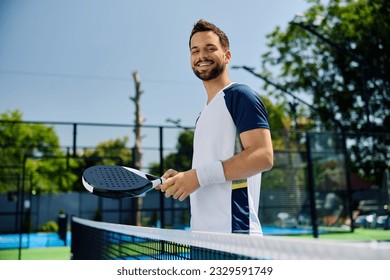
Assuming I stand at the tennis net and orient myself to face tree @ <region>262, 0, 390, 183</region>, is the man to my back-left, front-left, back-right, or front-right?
front-left

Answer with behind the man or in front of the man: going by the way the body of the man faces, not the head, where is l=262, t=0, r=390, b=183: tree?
behind

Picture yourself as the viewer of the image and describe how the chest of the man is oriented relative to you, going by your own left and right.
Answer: facing the viewer and to the left of the viewer

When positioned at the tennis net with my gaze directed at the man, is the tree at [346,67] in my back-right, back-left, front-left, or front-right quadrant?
front-right

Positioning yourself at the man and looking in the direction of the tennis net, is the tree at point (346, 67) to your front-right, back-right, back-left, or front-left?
back-left
